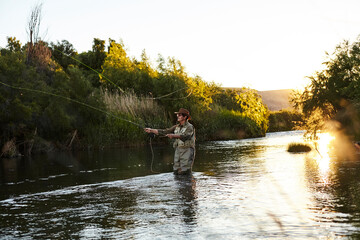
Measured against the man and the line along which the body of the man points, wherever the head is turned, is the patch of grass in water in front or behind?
behind

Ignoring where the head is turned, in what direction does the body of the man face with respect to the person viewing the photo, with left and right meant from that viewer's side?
facing the viewer and to the left of the viewer
